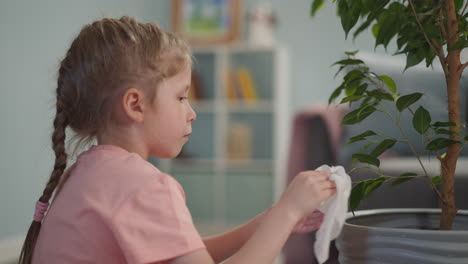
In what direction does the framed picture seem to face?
toward the camera

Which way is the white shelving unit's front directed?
toward the camera

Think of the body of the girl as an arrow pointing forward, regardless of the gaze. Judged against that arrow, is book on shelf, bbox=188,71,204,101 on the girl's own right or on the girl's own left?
on the girl's own left

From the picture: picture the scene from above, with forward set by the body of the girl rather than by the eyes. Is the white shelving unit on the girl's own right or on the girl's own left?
on the girl's own left

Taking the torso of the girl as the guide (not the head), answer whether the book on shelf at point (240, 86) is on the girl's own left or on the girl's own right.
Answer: on the girl's own left

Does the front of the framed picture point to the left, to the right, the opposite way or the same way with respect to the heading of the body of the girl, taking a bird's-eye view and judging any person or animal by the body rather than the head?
to the right

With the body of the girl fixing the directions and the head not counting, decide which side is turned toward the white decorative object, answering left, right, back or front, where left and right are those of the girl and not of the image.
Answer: left

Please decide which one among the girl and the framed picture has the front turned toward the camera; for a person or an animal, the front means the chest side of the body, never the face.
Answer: the framed picture

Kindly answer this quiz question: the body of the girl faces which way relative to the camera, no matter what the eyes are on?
to the viewer's right

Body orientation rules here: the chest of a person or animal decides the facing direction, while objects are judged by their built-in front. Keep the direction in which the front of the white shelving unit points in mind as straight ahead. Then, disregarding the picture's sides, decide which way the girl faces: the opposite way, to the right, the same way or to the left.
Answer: to the left

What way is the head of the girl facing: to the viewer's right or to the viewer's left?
to the viewer's right

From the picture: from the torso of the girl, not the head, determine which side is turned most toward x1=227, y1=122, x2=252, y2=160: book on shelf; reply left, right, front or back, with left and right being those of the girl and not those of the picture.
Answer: left
